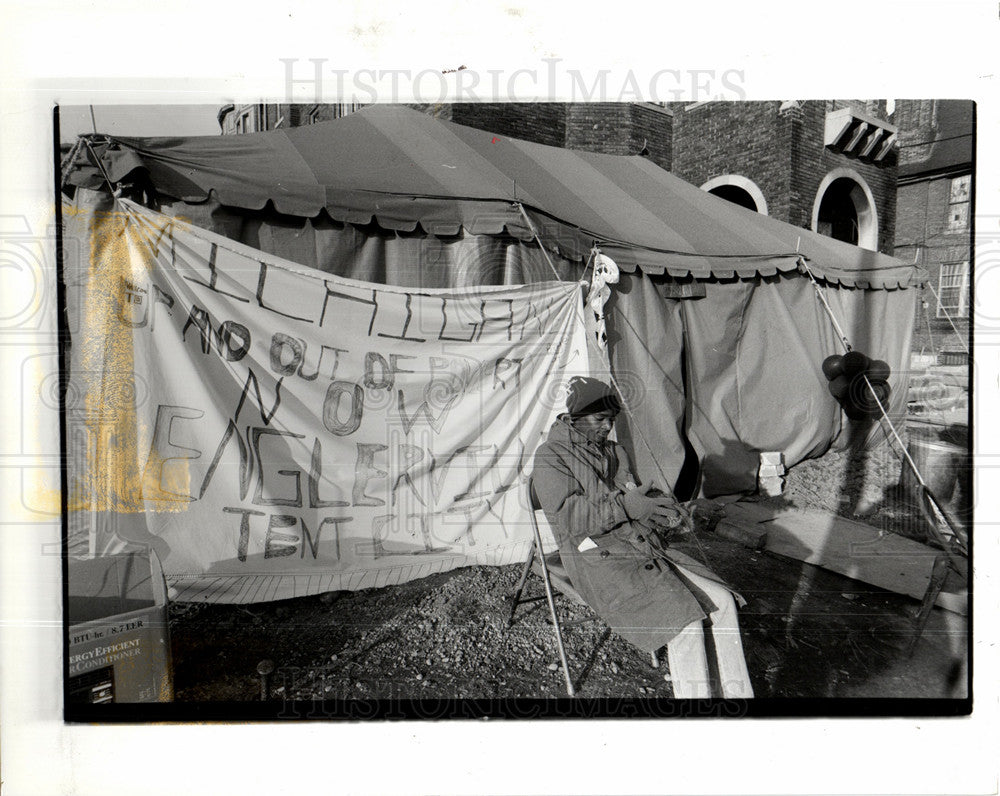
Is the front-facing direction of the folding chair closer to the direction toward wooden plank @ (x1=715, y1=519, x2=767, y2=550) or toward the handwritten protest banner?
the wooden plank

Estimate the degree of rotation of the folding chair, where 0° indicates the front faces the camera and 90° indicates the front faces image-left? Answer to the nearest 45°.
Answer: approximately 315°

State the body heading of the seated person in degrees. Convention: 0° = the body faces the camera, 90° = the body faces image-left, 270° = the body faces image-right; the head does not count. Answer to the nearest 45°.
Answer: approximately 315°

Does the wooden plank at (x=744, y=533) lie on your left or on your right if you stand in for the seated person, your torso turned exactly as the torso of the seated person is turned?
on your left

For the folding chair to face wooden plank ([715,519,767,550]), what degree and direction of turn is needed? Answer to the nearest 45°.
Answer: approximately 90° to its left

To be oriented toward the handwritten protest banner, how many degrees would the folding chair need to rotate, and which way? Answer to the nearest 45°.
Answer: approximately 135° to its right
